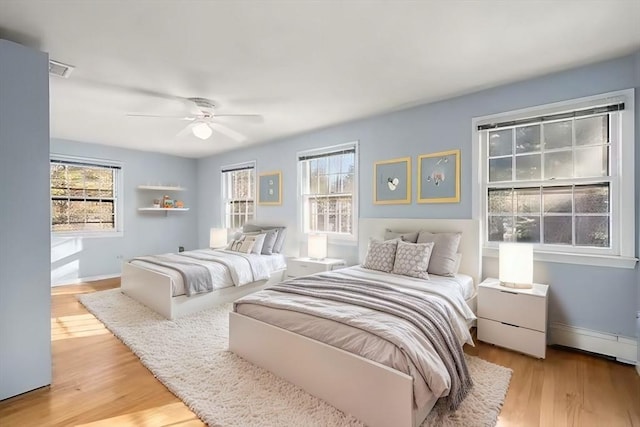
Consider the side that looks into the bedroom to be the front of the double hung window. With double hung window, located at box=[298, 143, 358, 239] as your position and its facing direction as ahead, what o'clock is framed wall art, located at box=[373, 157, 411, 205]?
The framed wall art is roughly at 9 o'clock from the double hung window.

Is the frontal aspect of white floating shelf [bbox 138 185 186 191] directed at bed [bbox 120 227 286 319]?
yes

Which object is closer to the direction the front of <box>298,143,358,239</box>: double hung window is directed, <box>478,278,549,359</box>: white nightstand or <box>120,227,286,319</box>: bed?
the bed

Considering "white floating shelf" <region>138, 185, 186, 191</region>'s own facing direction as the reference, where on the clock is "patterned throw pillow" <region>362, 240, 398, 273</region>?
The patterned throw pillow is roughly at 11 o'clock from the white floating shelf.

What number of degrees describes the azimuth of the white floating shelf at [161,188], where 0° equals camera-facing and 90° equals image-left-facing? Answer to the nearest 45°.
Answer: approximately 0°

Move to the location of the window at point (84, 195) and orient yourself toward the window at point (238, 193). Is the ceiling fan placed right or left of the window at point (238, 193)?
right

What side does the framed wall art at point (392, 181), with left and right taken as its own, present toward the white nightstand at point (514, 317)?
left

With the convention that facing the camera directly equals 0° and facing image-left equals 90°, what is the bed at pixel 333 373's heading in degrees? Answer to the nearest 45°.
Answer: approximately 45°
